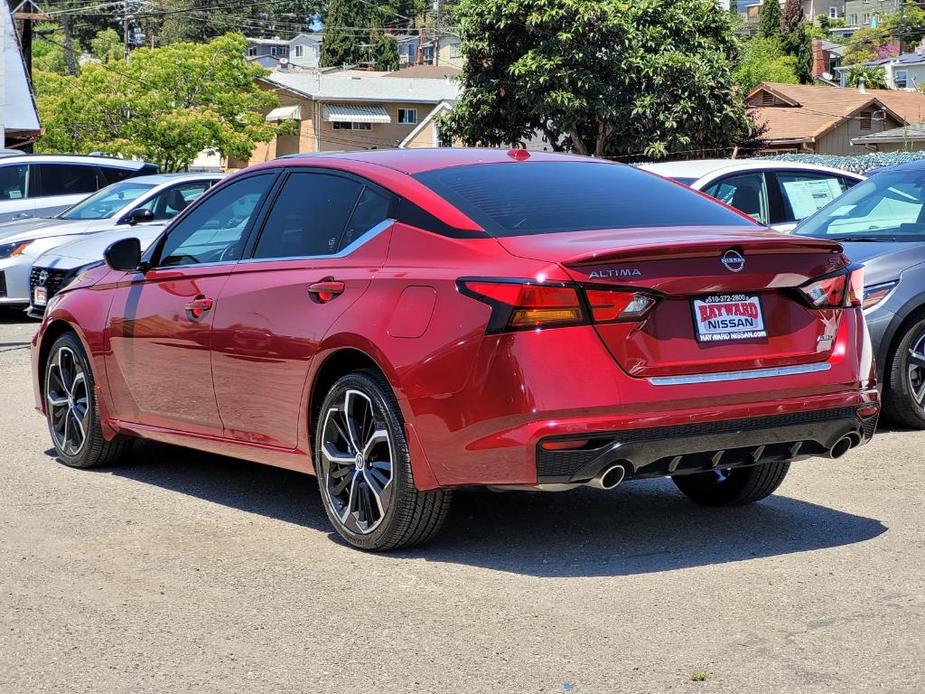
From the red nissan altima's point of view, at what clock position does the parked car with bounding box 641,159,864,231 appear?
The parked car is roughly at 2 o'clock from the red nissan altima.

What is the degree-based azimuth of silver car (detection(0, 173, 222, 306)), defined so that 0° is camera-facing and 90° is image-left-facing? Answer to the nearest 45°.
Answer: approximately 45°

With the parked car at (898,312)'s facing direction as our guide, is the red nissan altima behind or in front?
in front

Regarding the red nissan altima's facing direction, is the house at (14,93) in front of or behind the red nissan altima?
in front

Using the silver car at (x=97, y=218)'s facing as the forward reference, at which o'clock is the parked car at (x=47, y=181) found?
The parked car is roughly at 4 o'clock from the silver car.

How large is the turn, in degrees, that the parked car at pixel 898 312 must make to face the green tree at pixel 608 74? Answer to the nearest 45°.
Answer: approximately 135° to its right

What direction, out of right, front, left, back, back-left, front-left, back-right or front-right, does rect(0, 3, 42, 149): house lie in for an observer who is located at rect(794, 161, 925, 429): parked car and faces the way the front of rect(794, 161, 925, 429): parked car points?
right

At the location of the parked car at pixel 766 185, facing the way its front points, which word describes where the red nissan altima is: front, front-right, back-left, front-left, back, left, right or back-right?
front-left

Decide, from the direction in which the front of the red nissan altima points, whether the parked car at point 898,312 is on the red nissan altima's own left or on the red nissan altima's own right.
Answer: on the red nissan altima's own right
